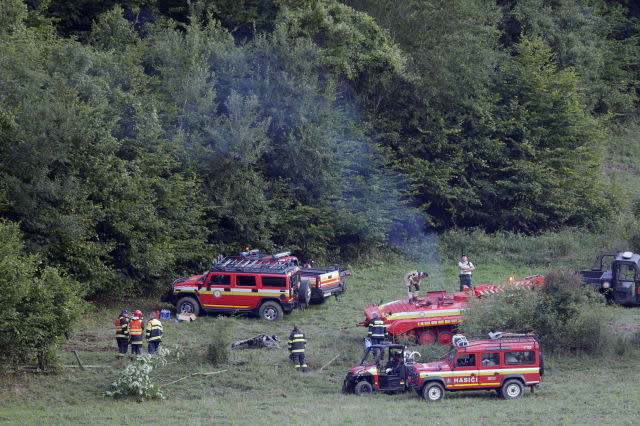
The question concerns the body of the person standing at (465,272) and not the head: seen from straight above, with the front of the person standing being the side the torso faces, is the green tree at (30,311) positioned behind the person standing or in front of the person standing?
in front

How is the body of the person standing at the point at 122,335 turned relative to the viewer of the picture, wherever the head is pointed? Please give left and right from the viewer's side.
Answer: facing to the right of the viewer

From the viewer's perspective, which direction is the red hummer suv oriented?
to the viewer's left

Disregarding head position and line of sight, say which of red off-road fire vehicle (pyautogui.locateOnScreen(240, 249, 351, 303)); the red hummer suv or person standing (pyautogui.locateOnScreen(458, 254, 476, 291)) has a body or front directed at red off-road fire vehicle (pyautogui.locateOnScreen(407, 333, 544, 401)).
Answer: the person standing

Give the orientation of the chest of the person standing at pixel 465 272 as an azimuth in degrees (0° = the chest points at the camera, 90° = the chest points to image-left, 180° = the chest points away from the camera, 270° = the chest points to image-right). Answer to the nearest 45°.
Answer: approximately 0°

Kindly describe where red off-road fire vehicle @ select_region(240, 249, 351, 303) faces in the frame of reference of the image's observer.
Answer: facing away from the viewer and to the left of the viewer

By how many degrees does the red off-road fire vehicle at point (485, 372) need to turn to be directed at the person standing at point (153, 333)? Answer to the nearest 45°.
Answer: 0° — it already faces them

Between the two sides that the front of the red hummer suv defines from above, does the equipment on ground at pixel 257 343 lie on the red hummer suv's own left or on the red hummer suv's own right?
on the red hummer suv's own left

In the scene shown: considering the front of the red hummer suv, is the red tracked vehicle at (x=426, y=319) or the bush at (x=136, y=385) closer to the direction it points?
the bush

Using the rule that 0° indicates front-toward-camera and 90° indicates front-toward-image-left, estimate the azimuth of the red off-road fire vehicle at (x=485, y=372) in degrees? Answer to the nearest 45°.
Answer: approximately 90°

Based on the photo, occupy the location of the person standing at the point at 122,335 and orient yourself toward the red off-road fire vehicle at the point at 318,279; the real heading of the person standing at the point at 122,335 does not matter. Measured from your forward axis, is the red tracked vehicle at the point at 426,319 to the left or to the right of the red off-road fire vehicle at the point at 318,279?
right

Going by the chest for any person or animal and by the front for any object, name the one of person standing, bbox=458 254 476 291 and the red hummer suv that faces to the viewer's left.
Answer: the red hummer suv
